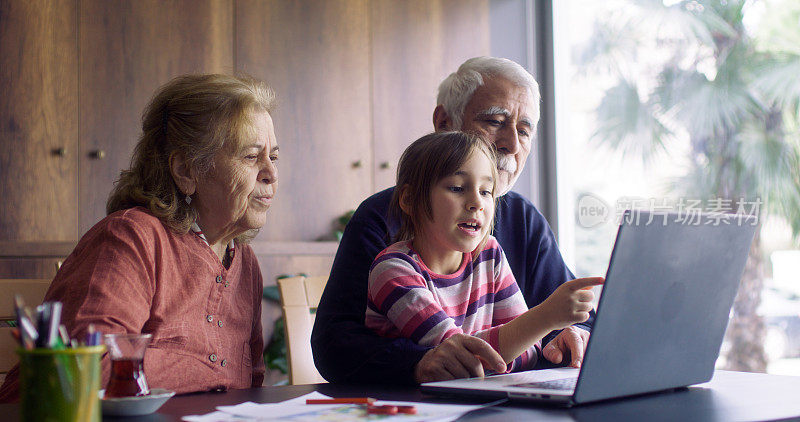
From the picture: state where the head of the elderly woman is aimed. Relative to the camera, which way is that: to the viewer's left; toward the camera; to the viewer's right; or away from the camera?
to the viewer's right

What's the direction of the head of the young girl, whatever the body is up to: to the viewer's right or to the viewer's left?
to the viewer's right

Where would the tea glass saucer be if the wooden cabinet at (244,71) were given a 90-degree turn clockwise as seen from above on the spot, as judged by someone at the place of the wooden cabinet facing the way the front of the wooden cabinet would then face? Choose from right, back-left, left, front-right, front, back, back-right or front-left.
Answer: left

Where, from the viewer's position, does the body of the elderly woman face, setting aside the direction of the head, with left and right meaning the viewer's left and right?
facing the viewer and to the right of the viewer

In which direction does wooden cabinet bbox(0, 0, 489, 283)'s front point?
toward the camera

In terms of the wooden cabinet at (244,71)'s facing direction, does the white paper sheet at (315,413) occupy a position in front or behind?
in front

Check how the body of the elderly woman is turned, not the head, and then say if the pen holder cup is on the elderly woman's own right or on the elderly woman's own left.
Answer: on the elderly woman's own right

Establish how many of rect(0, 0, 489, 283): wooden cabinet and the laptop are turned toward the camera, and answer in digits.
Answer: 1

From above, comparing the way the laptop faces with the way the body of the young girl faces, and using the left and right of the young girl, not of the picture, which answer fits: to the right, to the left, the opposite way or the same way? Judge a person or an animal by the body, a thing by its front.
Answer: the opposite way

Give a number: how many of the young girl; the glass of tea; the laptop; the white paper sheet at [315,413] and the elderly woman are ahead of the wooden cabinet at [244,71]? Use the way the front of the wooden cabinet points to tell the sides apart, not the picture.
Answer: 5

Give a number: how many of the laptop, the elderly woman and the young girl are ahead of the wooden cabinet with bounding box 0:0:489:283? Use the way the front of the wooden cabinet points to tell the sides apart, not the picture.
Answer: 3

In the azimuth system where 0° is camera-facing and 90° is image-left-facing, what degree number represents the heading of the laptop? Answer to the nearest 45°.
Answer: approximately 135°

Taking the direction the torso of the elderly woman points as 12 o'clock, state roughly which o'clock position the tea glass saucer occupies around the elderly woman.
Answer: The tea glass saucer is roughly at 2 o'clock from the elderly woman.
